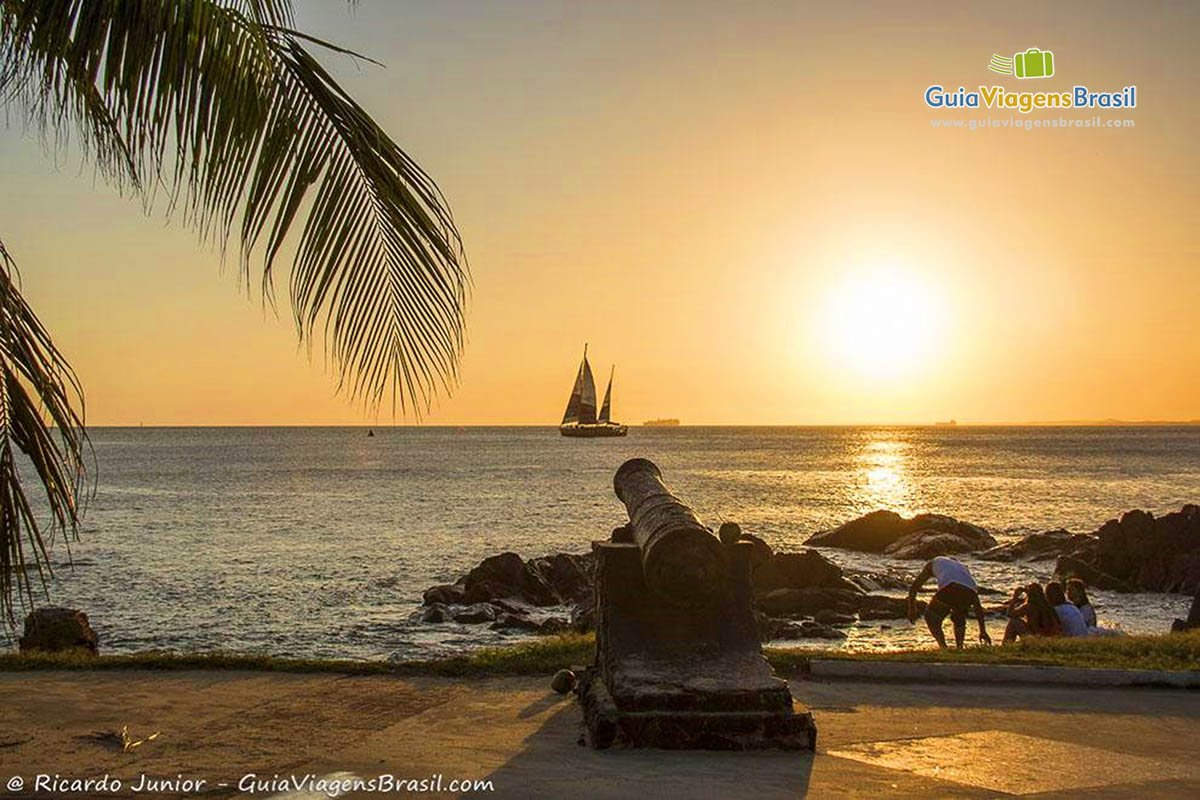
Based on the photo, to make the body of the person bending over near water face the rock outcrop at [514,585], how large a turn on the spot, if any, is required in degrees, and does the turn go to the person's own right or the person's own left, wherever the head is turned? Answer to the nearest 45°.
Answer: approximately 45° to the person's own left

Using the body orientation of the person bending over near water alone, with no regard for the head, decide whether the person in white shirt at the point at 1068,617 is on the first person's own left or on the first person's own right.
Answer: on the first person's own right

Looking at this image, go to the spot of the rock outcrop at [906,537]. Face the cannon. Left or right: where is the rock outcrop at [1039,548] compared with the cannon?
left

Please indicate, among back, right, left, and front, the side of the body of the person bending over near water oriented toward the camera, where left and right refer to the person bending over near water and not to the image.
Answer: back

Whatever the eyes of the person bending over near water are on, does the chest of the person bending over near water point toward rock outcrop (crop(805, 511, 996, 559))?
yes

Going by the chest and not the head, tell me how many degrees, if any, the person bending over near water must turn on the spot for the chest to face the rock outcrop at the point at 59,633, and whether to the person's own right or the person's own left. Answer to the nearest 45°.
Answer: approximately 135° to the person's own left

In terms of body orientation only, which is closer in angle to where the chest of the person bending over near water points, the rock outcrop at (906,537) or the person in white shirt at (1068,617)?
the rock outcrop

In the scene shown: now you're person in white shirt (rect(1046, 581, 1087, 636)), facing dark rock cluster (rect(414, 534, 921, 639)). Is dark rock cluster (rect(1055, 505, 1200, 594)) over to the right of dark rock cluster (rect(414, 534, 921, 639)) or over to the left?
right

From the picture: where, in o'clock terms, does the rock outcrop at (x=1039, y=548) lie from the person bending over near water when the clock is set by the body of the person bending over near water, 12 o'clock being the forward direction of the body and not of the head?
The rock outcrop is roughly at 12 o'clock from the person bending over near water.

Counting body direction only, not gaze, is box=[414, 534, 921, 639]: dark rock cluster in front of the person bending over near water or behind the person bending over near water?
in front

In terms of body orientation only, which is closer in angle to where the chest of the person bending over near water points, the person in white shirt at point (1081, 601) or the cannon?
the person in white shirt

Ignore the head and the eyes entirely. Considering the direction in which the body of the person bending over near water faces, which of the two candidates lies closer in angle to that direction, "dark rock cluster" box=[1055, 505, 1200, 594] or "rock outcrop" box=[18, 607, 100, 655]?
the dark rock cluster
